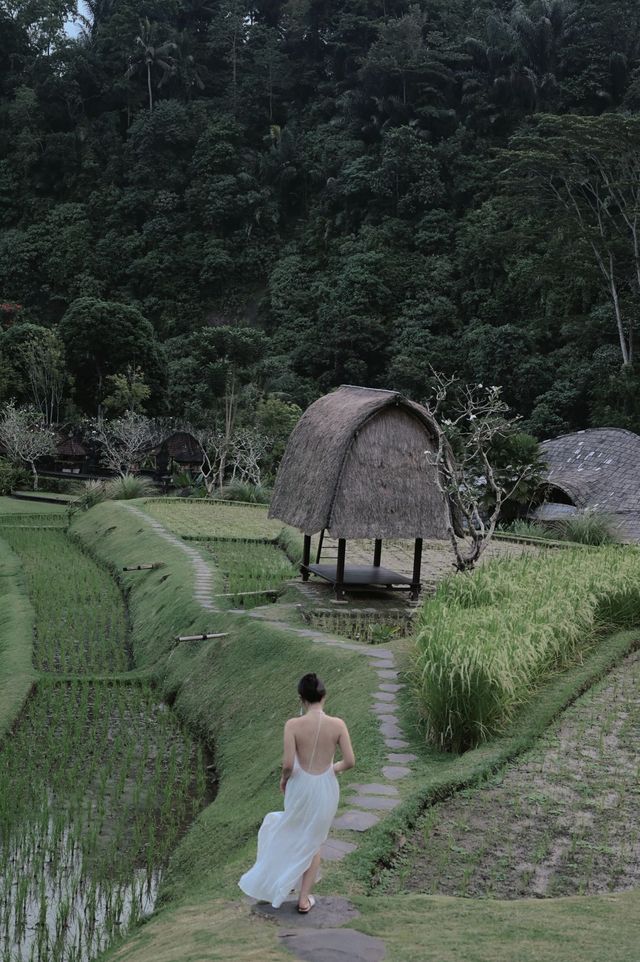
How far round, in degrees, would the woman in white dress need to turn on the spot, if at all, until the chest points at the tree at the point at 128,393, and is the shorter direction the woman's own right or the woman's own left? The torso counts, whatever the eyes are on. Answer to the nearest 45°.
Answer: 0° — they already face it

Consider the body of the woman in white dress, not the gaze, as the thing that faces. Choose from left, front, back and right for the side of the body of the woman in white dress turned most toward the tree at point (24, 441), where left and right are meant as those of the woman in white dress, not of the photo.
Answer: front

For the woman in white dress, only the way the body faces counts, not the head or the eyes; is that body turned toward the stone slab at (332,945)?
no

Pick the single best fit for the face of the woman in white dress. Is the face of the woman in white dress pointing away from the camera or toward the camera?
away from the camera

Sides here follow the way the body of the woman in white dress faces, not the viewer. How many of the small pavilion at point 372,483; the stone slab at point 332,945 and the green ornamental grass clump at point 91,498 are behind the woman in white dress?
1

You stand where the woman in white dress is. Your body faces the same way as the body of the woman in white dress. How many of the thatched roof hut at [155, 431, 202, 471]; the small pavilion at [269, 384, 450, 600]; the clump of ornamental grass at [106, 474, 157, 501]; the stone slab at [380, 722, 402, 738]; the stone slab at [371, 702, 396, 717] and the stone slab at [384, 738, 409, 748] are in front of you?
6

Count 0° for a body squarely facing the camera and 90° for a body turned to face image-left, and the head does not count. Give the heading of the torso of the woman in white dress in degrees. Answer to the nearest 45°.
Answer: approximately 180°

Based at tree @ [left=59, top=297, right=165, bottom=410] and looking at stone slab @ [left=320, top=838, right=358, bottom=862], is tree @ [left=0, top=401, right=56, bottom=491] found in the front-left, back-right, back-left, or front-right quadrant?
front-right

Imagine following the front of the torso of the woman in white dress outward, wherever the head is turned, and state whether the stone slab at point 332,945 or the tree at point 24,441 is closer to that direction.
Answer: the tree

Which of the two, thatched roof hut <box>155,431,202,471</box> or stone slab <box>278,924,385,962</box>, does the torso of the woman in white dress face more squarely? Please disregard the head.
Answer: the thatched roof hut

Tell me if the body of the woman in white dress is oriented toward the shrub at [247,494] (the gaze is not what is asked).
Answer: yes

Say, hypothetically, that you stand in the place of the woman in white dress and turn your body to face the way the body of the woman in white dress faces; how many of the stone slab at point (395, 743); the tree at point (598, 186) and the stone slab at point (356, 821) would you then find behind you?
0

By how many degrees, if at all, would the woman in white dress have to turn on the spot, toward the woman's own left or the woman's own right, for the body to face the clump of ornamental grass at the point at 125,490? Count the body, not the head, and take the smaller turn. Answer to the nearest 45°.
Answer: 0° — they already face it

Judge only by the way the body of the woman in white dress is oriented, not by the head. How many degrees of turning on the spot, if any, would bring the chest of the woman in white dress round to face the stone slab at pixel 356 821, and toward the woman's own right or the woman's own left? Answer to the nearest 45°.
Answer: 0° — they already face it

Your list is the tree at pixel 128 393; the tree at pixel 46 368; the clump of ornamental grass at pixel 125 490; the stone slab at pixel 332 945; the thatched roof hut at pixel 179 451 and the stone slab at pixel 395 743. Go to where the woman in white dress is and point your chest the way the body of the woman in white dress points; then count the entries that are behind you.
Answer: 1

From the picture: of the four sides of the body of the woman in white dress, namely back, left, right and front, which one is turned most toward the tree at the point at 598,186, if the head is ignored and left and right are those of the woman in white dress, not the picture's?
front

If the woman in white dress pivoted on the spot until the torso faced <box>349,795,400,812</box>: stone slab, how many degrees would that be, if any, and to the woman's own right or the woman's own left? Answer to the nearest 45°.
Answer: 0° — they already face it

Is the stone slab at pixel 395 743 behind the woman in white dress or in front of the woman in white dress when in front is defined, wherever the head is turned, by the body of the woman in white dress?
in front

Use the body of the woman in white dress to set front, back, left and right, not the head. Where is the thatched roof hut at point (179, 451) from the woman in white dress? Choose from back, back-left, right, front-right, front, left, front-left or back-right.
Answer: front
